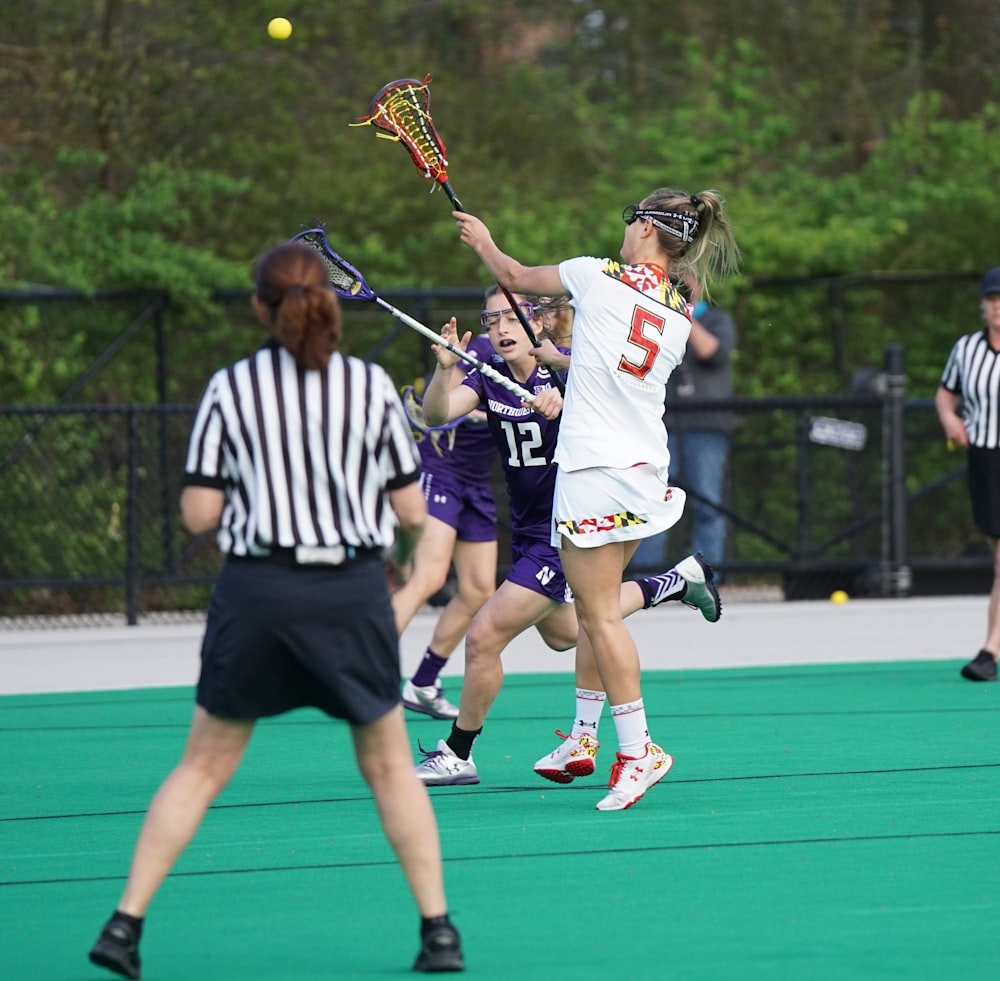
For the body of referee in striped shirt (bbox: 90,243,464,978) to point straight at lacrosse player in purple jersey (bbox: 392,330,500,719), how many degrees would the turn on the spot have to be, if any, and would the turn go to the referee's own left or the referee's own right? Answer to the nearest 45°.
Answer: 0° — they already face them

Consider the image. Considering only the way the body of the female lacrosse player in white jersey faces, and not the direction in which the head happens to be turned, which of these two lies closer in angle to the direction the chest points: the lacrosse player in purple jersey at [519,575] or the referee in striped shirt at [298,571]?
the lacrosse player in purple jersey

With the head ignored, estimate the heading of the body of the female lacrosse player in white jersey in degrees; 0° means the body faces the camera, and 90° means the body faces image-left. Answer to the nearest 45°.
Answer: approximately 135°

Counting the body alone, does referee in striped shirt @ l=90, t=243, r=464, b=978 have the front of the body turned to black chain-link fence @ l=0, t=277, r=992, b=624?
yes

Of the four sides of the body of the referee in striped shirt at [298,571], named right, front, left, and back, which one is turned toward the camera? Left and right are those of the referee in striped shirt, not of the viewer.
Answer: back

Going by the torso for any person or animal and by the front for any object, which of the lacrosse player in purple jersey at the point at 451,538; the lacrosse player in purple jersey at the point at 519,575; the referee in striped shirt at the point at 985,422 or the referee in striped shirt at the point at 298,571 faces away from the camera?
the referee in striped shirt at the point at 298,571

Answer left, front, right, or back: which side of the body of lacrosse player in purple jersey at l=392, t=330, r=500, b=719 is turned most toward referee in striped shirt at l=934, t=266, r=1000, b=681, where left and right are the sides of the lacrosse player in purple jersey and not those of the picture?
left

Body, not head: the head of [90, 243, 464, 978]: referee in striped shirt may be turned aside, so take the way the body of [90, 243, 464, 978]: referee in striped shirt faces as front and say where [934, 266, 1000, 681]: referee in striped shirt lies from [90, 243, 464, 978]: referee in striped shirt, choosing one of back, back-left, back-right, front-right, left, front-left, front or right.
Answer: front-right

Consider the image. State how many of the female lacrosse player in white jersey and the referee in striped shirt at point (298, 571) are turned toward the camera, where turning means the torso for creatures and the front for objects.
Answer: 0

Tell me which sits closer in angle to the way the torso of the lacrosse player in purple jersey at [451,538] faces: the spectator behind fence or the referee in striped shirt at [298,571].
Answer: the referee in striped shirt

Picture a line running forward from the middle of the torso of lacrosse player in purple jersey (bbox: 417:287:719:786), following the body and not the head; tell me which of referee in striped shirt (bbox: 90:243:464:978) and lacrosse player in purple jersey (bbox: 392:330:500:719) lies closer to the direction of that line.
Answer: the referee in striped shirt

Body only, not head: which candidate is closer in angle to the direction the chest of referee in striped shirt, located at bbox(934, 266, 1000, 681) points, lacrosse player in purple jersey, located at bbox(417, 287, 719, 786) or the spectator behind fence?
the lacrosse player in purple jersey

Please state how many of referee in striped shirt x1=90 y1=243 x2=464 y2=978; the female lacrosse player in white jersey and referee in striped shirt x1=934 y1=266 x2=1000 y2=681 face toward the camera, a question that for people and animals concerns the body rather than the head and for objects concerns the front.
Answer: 1

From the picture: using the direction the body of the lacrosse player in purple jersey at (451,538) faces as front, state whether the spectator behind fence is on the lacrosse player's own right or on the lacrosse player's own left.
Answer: on the lacrosse player's own left
